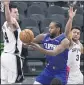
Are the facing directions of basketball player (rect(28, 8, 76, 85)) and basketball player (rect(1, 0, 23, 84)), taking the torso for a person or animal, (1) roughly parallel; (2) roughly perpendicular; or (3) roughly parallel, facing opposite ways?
roughly parallel, facing opposite ways

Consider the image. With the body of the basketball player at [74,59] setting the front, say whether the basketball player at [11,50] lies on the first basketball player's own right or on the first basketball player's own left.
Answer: on the first basketball player's own right

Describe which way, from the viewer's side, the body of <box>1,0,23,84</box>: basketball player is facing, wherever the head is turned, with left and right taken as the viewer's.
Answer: facing away from the viewer and to the right of the viewer

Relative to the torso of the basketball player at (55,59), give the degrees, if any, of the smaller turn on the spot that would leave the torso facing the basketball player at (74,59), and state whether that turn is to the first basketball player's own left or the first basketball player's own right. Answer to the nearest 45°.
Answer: approximately 180°

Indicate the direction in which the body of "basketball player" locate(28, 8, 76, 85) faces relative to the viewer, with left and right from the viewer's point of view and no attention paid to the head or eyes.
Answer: facing the viewer and to the left of the viewer

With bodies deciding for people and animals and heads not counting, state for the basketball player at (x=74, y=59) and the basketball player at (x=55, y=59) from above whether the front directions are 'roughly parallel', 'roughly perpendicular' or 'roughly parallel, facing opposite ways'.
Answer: roughly perpendicular
